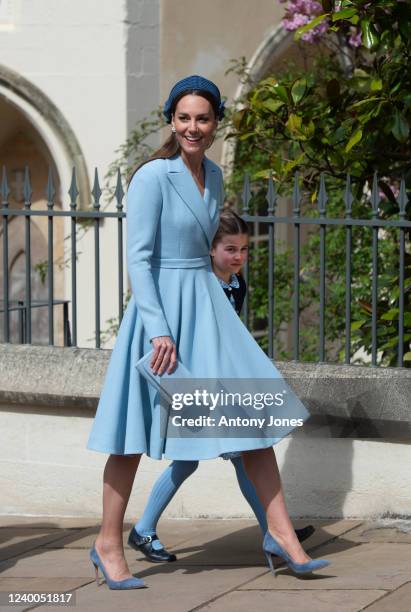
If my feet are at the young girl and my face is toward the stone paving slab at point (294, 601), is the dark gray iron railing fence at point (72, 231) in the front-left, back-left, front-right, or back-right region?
back-right

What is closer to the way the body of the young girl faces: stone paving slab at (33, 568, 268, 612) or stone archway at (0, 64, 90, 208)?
the stone paving slab
